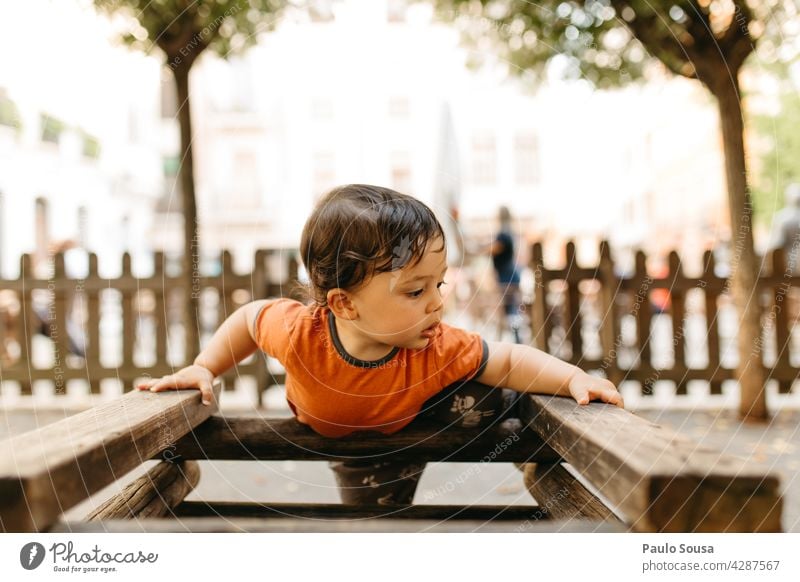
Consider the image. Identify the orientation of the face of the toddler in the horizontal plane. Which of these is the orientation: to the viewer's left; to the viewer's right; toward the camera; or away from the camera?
to the viewer's right

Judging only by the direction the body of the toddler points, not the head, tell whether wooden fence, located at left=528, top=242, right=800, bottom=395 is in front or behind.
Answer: behind

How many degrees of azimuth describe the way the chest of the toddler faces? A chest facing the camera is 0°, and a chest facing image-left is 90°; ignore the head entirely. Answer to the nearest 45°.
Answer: approximately 0°

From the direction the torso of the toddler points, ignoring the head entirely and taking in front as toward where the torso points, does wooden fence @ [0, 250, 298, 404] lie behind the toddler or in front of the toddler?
behind

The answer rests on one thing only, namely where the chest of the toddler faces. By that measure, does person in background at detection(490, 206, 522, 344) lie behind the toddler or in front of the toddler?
behind
